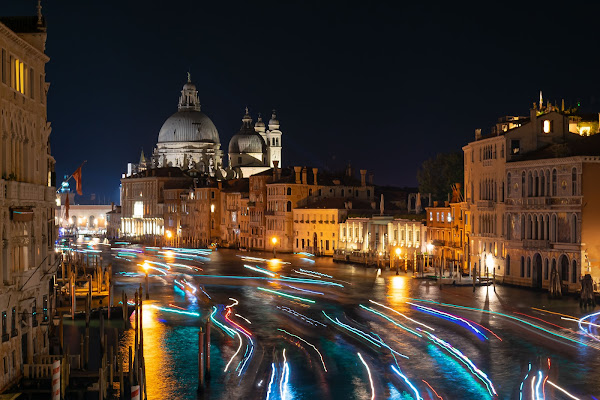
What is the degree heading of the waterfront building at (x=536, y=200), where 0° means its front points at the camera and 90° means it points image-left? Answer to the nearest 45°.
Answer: approximately 45°
